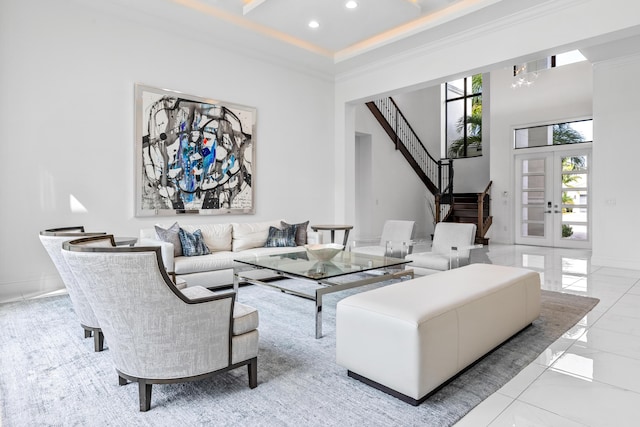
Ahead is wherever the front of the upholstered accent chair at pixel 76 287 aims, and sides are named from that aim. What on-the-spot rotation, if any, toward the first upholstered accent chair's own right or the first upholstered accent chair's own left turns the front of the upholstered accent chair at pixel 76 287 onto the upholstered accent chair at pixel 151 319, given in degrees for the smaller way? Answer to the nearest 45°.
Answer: approximately 90° to the first upholstered accent chair's own right

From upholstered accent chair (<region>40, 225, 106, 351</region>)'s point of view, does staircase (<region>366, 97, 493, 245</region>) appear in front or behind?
in front

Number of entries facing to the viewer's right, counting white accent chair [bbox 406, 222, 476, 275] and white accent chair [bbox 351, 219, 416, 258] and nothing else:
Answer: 0

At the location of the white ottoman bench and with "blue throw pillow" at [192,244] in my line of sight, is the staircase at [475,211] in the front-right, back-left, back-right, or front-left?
front-right

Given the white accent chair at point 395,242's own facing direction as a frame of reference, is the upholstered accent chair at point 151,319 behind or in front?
in front

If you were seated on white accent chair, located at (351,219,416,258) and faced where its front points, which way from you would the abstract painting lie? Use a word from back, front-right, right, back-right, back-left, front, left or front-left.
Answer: front-right

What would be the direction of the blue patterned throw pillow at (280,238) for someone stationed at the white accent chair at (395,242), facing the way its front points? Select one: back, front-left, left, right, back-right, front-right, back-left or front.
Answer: front-right

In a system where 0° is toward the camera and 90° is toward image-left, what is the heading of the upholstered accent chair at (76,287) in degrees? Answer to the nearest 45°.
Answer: approximately 270°

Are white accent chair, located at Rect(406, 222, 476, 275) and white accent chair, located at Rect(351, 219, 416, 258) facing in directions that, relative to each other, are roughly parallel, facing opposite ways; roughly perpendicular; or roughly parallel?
roughly parallel

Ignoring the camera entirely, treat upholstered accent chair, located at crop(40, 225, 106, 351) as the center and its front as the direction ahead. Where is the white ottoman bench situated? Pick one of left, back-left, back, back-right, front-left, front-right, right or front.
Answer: front-right

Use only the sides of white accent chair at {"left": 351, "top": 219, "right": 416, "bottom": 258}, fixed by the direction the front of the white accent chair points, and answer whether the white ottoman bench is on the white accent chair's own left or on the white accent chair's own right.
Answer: on the white accent chair's own left

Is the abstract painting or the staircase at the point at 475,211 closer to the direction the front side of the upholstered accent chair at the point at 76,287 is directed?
the staircase

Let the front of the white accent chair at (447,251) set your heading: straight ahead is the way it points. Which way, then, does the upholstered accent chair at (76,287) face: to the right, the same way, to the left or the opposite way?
the opposite way

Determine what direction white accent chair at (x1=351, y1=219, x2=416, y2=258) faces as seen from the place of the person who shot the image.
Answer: facing the viewer and to the left of the viewer

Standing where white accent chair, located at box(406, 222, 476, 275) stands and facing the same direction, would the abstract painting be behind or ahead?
ahead
